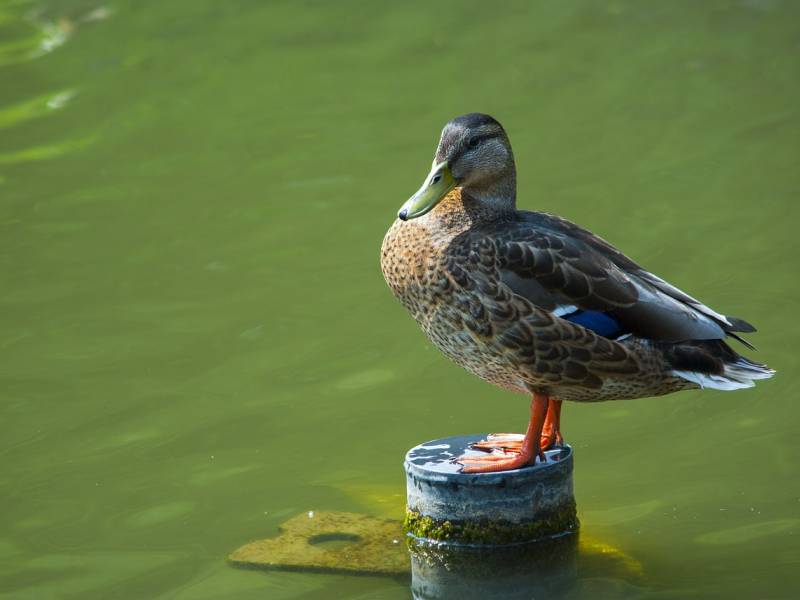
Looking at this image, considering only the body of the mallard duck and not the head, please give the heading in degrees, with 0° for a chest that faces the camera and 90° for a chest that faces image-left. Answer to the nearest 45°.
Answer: approximately 90°
